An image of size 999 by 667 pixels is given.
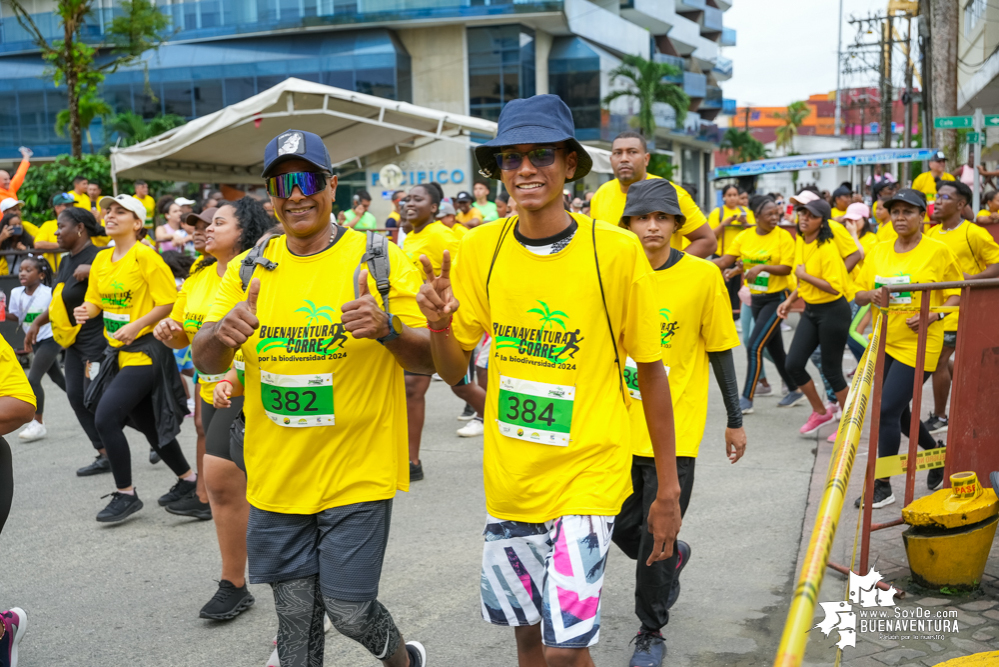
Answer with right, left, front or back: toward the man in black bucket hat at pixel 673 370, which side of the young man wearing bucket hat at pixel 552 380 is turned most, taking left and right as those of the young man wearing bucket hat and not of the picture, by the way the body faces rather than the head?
back

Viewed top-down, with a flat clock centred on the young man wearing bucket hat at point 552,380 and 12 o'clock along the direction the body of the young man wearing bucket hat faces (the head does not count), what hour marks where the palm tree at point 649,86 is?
The palm tree is roughly at 6 o'clock from the young man wearing bucket hat.

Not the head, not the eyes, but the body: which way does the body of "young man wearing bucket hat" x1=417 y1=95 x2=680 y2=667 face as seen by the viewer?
toward the camera

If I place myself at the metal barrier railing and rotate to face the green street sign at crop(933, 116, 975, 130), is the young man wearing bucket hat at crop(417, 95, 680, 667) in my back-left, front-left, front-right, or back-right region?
back-left

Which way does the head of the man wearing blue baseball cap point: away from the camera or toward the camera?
toward the camera

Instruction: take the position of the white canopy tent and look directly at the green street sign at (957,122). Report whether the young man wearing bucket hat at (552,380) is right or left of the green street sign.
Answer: right

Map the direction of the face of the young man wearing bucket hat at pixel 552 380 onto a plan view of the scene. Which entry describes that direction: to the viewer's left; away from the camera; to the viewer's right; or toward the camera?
toward the camera

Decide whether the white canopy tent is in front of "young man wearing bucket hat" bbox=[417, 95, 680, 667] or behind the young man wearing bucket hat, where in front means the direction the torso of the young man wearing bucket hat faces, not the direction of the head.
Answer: behind

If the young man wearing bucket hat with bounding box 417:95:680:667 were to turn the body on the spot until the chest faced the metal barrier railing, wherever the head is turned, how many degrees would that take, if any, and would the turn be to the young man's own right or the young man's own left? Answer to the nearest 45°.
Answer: approximately 90° to the young man's own left
